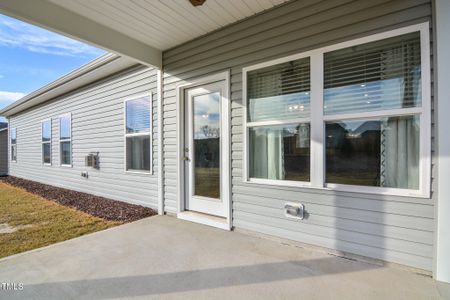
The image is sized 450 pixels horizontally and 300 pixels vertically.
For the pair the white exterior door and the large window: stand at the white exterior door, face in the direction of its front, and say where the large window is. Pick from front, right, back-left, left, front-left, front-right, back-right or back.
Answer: left

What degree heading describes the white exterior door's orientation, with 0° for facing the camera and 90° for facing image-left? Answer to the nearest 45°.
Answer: approximately 45°

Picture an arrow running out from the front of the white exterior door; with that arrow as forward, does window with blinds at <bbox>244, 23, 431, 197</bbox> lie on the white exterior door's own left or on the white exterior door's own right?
on the white exterior door's own left
